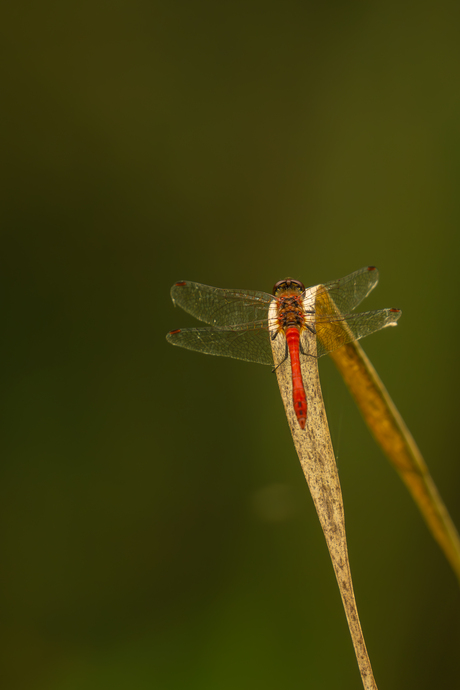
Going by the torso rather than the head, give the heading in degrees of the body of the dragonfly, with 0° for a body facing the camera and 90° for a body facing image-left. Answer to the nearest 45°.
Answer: approximately 180°
